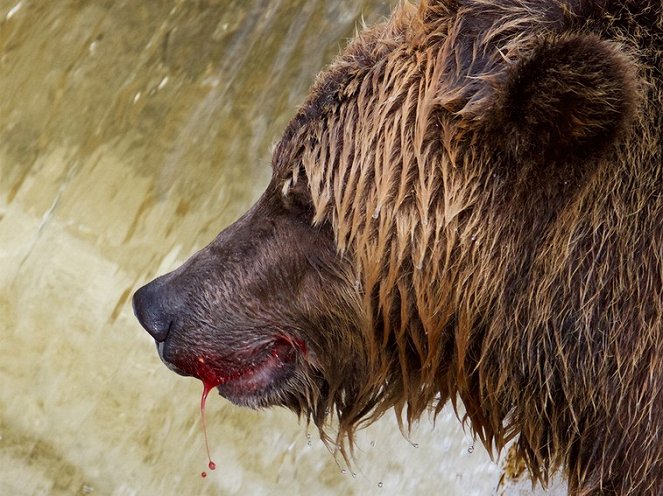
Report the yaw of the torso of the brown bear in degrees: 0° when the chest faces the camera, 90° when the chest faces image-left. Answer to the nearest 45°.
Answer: approximately 90°
